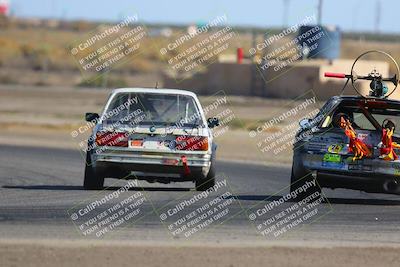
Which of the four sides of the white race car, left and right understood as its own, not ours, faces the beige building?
front

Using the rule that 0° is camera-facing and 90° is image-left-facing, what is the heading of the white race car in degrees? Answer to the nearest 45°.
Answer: approximately 180°
